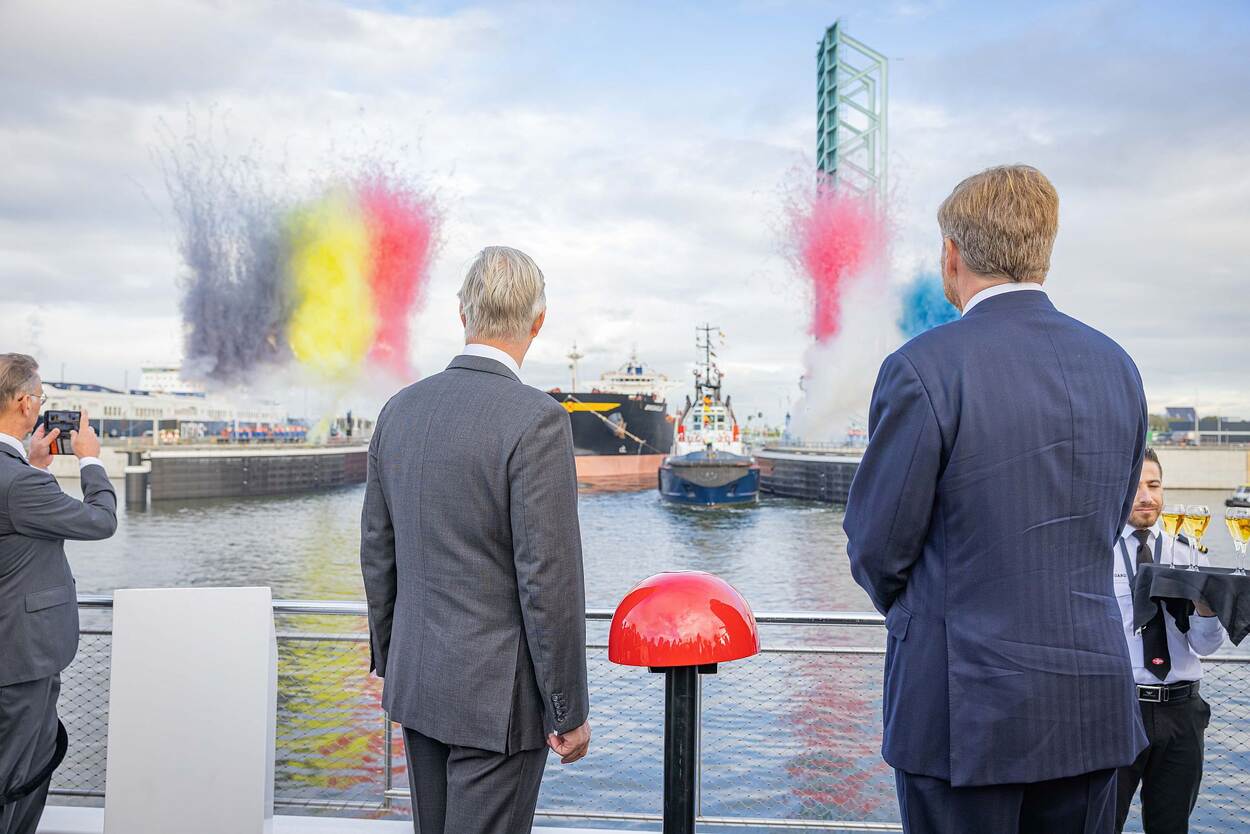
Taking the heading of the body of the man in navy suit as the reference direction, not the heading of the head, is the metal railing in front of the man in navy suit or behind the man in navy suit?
in front

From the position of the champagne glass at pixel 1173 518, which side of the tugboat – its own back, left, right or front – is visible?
front

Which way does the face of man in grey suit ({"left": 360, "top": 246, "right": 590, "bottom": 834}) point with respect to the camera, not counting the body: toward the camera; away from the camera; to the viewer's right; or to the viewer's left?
away from the camera

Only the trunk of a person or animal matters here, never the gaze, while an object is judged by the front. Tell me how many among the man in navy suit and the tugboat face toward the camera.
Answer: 1

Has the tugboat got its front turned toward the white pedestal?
yes

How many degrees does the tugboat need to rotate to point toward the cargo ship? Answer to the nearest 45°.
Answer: approximately 180°

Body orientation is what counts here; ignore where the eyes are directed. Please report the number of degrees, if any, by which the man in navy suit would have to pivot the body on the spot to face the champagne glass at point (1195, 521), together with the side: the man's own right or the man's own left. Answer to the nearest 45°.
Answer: approximately 45° to the man's own right

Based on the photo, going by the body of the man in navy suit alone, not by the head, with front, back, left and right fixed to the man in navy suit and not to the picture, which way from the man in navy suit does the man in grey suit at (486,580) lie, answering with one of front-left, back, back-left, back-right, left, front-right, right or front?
front-left

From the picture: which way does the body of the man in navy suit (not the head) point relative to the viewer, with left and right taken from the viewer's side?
facing away from the viewer and to the left of the viewer

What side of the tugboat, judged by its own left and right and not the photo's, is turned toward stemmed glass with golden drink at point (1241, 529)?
front

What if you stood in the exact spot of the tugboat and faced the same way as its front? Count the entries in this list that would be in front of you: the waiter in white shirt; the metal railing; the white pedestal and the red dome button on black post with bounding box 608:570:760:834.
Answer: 4

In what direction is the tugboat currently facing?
toward the camera

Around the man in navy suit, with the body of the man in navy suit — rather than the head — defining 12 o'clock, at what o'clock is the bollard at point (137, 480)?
The bollard is roughly at 12 o'clock from the man in navy suit.

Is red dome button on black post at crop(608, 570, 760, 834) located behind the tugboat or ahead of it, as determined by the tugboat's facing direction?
ahead

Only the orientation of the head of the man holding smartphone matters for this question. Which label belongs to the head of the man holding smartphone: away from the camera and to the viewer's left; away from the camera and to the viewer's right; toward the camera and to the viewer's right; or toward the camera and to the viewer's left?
away from the camera and to the viewer's right

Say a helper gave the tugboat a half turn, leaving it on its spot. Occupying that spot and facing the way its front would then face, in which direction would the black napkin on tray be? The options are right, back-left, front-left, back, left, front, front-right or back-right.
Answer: back
